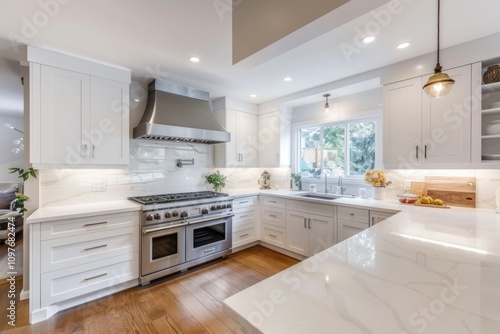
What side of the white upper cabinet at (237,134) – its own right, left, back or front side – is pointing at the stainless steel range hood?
right

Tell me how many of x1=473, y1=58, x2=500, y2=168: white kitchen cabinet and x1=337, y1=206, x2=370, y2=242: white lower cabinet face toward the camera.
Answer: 2
